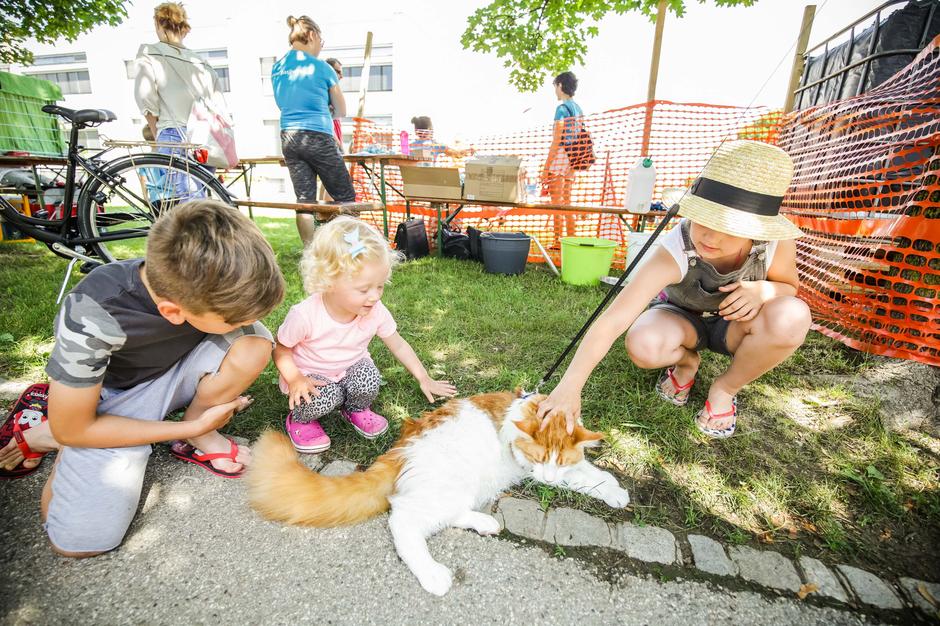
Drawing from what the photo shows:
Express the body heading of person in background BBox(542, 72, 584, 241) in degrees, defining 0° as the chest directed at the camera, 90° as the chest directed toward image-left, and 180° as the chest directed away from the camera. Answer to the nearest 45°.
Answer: approximately 90°

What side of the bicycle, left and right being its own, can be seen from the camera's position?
left

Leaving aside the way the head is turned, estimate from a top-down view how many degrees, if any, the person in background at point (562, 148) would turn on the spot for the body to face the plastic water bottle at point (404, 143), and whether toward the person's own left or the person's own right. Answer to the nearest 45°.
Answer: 0° — they already face it

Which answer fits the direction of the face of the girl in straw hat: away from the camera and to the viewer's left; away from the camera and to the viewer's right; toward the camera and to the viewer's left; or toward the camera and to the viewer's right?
toward the camera and to the viewer's left

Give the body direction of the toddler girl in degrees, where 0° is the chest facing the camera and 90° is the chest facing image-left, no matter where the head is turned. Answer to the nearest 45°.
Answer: approximately 315°

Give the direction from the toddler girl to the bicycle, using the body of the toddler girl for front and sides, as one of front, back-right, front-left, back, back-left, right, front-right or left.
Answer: back

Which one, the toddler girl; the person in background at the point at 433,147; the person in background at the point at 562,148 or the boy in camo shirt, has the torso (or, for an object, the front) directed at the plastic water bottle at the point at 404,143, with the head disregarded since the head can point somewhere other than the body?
the person in background at the point at 562,148

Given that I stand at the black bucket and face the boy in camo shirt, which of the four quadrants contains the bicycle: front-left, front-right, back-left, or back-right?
front-right

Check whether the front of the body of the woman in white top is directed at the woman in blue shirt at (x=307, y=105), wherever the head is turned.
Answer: no

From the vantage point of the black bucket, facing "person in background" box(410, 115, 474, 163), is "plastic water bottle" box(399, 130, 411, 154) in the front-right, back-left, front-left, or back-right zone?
front-left

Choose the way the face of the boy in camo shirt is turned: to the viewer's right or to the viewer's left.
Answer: to the viewer's right

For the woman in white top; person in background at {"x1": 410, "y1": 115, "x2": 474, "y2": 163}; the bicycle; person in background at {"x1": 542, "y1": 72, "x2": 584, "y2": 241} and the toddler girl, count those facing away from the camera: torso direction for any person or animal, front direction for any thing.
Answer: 1
